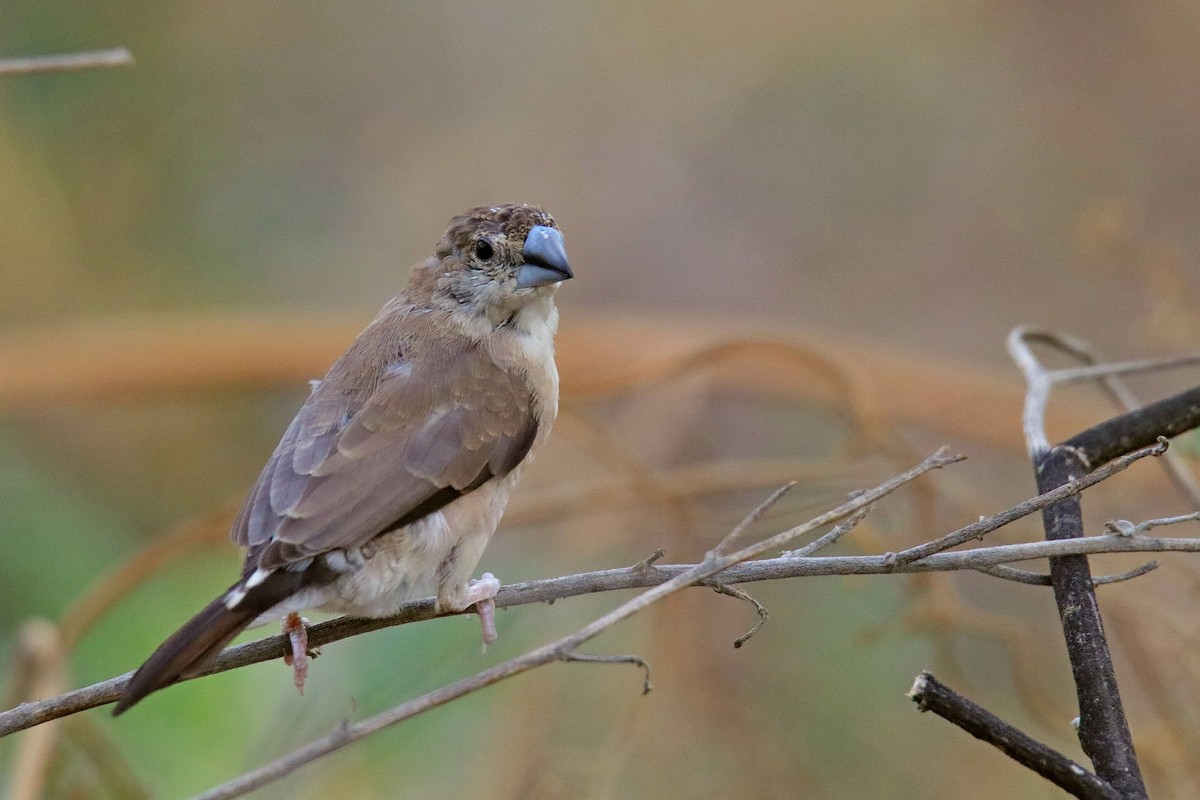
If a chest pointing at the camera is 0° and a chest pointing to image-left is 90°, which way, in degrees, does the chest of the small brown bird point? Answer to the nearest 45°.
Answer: approximately 270°

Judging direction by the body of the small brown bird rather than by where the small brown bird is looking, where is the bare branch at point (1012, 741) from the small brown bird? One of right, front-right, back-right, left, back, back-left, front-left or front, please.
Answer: front-right
